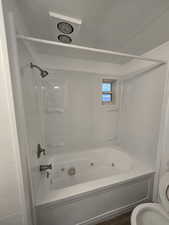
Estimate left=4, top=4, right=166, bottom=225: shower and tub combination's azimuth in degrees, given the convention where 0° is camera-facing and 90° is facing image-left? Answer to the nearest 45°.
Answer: approximately 315°

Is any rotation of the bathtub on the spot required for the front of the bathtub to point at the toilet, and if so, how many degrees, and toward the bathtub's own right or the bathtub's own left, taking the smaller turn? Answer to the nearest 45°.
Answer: approximately 45° to the bathtub's own left

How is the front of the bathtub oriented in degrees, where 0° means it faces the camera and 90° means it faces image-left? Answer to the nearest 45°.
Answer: approximately 315°

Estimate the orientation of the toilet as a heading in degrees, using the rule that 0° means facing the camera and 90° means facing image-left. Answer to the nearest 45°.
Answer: approximately 45°
